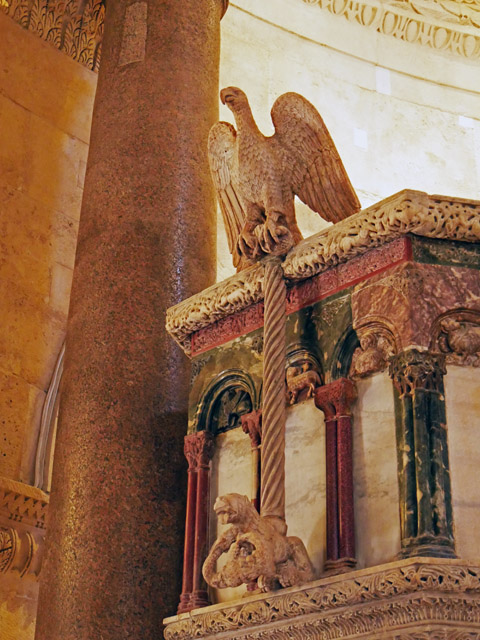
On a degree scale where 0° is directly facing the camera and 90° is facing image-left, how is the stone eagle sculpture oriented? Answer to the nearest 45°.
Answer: approximately 45°

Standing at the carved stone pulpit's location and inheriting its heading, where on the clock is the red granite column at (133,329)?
The red granite column is roughly at 3 o'clock from the carved stone pulpit.

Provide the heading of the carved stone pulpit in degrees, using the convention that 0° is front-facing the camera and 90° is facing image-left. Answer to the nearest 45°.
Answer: approximately 45°

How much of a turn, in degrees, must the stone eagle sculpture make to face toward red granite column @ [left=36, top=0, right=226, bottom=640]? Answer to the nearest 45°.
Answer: approximately 90° to its right
